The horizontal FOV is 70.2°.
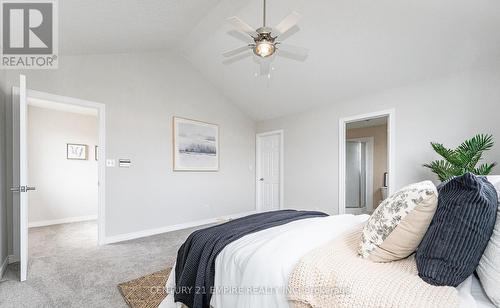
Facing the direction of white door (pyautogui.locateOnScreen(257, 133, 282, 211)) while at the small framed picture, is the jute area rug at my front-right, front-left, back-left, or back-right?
front-right

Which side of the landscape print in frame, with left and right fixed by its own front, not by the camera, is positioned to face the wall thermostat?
right

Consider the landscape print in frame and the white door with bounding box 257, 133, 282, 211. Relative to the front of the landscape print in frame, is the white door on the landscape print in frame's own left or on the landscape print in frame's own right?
on the landscape print in frame's own left

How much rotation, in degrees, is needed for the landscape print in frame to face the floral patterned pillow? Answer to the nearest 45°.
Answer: approximately 45° to its right

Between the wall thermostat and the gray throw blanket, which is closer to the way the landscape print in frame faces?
the gray throw blanket

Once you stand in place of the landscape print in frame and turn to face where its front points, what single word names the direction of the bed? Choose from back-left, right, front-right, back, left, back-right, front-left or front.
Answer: front-right

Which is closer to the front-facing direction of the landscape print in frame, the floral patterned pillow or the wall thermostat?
the floral patterned pillow

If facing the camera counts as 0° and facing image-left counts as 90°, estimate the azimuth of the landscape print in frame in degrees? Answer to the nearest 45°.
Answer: approximately 315°

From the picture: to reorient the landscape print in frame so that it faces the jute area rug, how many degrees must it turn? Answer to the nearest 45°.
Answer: approximately 45° to its right

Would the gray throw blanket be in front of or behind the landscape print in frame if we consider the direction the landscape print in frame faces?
in front

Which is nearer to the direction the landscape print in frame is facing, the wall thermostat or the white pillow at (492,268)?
the white pillow

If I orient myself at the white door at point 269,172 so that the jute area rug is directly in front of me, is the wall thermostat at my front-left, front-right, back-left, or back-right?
front-right
